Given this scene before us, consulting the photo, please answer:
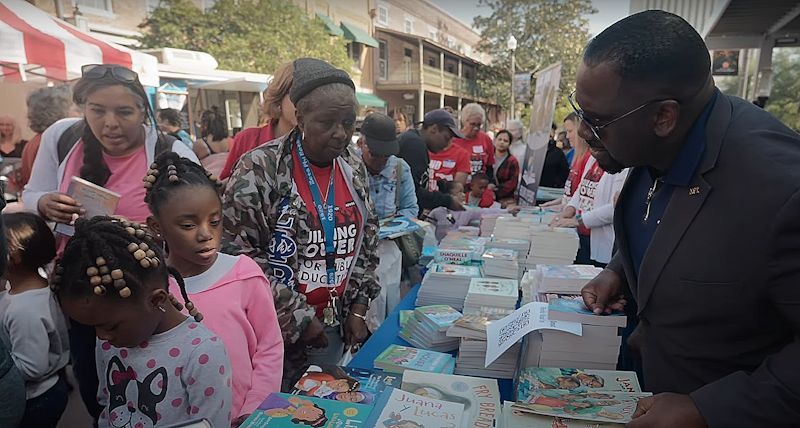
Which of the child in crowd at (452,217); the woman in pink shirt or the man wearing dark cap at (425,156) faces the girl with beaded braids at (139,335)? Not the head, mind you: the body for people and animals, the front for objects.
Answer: the woman in pink shirt

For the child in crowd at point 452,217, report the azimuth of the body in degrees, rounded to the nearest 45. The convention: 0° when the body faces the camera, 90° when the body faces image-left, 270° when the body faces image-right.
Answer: approximately 270°

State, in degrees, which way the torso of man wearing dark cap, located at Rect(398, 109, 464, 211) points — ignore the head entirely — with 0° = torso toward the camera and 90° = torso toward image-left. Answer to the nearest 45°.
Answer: approximately 270°

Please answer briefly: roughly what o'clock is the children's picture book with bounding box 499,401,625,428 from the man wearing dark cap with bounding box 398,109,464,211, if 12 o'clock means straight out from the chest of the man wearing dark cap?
The children's picture book is roughly at 3 o'clock from the man wearing dark cap.

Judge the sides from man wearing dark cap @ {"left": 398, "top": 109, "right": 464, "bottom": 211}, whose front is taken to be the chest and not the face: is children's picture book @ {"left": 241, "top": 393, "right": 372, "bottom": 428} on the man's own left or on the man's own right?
on the man's own right

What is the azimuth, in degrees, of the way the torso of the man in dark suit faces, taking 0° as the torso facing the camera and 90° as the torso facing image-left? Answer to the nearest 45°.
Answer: approximately 45°

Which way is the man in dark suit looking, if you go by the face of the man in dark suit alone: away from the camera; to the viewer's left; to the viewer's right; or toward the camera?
to the viewer's left

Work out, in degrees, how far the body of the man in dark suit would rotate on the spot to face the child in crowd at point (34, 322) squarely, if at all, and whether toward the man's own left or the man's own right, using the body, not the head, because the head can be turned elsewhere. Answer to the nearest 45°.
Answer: approximately 45° to the man's own right
